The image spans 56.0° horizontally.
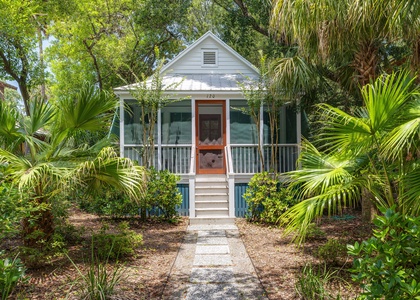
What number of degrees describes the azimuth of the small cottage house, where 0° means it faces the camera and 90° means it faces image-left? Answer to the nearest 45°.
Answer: approximately 0°

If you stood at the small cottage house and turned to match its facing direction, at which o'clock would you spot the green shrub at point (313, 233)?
The green shrub is roughly at 11 o'clock from the small cottage house.

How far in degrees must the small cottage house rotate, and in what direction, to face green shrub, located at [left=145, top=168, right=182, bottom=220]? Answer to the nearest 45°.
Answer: approximately 45° to its right

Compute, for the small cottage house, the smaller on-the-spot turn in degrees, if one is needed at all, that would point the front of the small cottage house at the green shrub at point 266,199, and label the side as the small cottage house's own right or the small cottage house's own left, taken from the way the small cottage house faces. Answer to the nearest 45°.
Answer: approximately 45° to the small cottage house's own left

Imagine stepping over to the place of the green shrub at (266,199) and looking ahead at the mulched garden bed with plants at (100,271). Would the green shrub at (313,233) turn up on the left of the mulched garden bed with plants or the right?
left

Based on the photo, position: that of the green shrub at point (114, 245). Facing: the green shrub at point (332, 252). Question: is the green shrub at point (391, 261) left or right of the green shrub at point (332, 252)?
right

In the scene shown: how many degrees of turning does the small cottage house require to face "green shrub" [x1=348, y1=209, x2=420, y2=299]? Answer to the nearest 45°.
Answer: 0° — it already faces it
